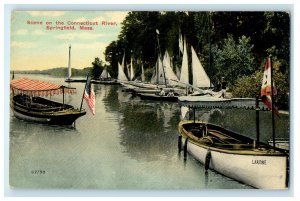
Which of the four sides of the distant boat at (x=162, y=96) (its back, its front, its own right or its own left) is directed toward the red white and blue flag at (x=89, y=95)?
front

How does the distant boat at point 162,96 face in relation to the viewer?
to the viewer's left
